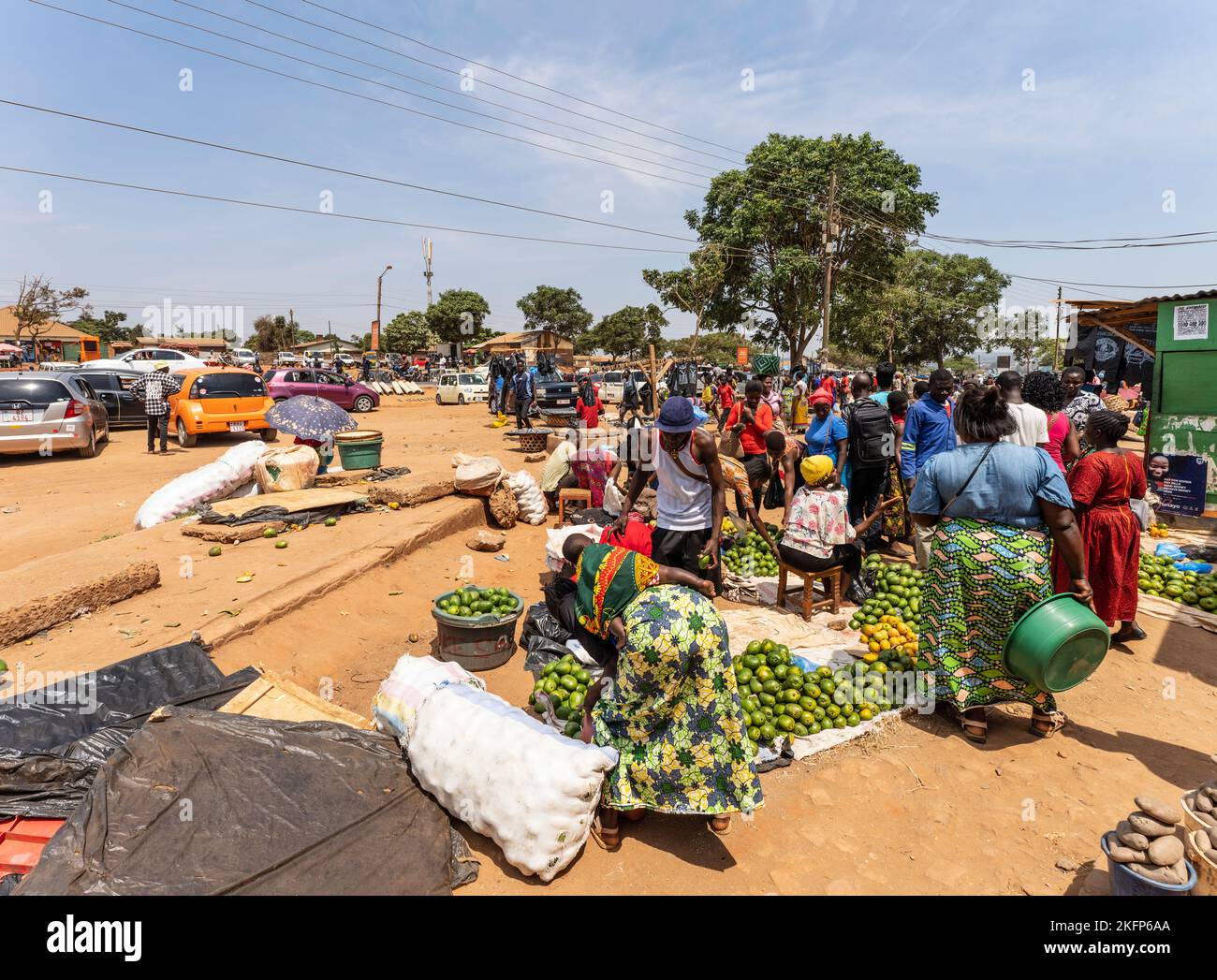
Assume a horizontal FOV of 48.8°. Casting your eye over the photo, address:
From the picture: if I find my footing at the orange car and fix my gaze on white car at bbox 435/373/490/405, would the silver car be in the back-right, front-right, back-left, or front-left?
back-left

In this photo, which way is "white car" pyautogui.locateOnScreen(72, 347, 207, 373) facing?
to the viewer's left

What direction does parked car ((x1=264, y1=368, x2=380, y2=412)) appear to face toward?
to the viewer's right

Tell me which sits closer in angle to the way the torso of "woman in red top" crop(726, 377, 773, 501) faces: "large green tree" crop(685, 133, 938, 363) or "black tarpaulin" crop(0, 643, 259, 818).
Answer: the black tarpaulin

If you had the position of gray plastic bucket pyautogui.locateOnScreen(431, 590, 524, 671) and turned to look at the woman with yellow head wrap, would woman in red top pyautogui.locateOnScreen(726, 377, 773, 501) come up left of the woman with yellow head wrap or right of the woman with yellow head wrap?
left

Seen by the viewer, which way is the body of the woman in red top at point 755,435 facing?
toward the camera

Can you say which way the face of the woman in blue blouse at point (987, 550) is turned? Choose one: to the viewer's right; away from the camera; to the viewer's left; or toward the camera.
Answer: away from the camera

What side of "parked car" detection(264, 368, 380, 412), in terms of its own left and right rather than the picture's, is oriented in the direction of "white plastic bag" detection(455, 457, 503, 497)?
right

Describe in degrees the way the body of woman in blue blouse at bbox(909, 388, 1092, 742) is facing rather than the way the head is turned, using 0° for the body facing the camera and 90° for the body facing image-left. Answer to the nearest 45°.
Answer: approximately 180°

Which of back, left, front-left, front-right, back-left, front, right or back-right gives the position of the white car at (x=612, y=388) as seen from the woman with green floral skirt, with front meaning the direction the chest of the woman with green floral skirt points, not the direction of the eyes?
front-right

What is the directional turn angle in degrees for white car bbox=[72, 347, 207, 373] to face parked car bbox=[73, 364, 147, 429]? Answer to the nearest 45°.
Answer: approximately 90° to its left
